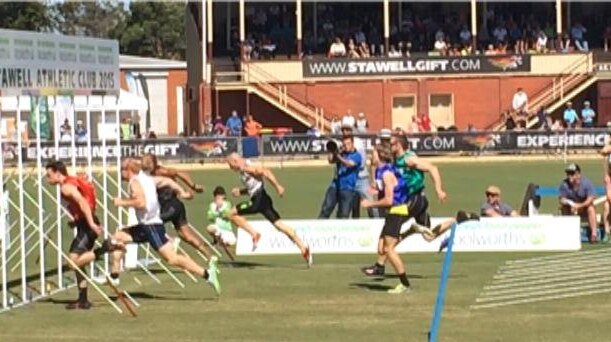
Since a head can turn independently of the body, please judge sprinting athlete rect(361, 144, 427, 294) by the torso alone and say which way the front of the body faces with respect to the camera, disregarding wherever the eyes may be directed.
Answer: to the viewer's left

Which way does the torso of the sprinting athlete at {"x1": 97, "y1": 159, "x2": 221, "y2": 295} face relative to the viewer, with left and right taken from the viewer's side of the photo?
facing to the left of the viewer

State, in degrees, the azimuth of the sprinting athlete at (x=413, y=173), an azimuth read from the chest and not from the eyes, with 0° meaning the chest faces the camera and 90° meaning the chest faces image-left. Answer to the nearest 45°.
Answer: approximately 90°

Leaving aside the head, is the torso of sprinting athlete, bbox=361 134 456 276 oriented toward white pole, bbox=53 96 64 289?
yes

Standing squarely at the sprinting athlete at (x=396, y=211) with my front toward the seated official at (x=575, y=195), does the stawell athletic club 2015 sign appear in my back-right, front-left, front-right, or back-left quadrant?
back-left

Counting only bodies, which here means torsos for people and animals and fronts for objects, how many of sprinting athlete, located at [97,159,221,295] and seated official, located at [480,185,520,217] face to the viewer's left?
1
